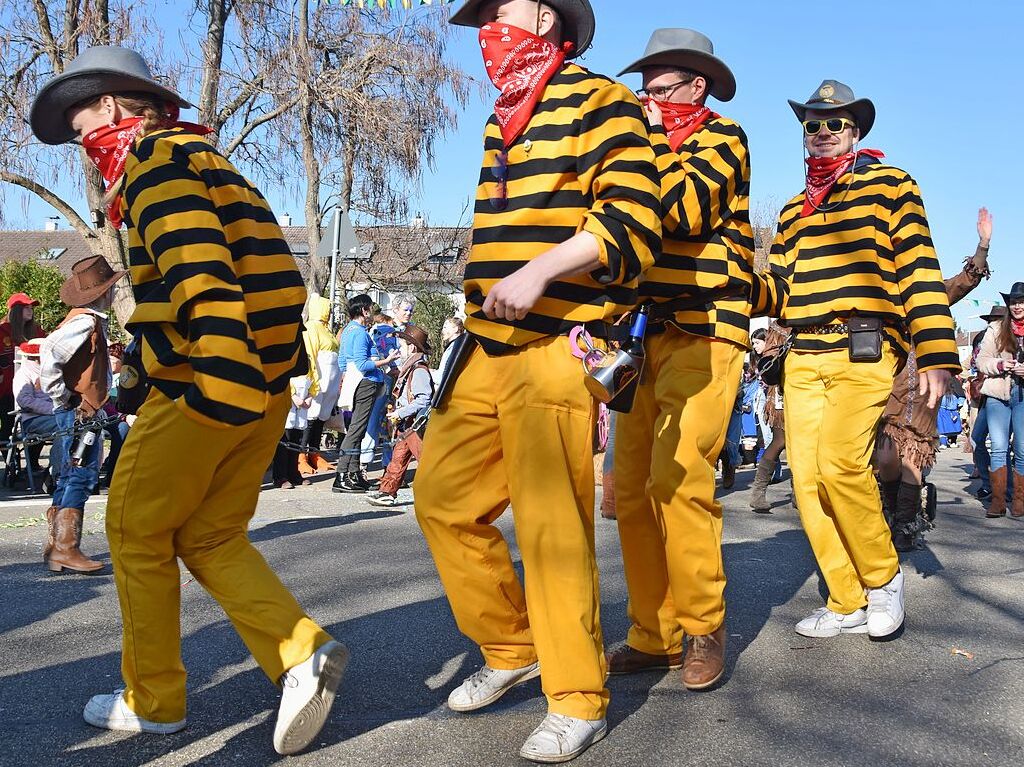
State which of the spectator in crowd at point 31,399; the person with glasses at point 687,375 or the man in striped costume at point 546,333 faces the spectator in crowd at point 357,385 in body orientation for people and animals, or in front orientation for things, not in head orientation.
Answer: the spectator in crowd at point 31,399

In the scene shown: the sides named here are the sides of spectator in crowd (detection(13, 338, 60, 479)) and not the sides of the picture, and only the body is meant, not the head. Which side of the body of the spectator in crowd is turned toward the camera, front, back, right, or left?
right

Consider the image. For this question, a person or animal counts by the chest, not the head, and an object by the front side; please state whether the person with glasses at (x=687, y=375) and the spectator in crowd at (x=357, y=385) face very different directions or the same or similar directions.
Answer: very different directions

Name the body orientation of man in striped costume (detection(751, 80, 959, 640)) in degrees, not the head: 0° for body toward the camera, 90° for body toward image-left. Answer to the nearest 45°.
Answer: approximately 45°

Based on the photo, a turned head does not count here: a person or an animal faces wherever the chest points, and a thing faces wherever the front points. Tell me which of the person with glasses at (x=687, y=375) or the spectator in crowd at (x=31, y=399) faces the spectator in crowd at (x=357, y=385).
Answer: the spectator in crowd at (x=31, y=399)

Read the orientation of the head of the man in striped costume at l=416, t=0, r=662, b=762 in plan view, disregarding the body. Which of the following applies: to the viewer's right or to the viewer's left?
to the viewer's left

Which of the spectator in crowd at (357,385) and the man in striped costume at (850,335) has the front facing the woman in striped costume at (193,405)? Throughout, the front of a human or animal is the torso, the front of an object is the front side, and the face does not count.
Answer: the man in striped costume at (850,335)

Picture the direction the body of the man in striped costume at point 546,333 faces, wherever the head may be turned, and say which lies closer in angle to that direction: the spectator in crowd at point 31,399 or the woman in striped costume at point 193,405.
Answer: the woman in striped costume

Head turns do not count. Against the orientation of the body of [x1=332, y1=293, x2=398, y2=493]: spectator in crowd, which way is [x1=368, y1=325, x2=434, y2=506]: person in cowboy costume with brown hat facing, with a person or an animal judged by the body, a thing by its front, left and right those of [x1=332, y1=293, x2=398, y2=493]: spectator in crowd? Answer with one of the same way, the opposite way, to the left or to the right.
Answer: the opposite way

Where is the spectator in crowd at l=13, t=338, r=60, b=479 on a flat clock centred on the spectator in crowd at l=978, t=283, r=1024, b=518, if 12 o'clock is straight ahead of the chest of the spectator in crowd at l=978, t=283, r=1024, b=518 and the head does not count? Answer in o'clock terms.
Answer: the spectator in crowd at l=13, t=338, r=60, b=479 is roughly at 2 o'clock from the spectator in crowd at l=978, t=283, r=1024, b=518.
